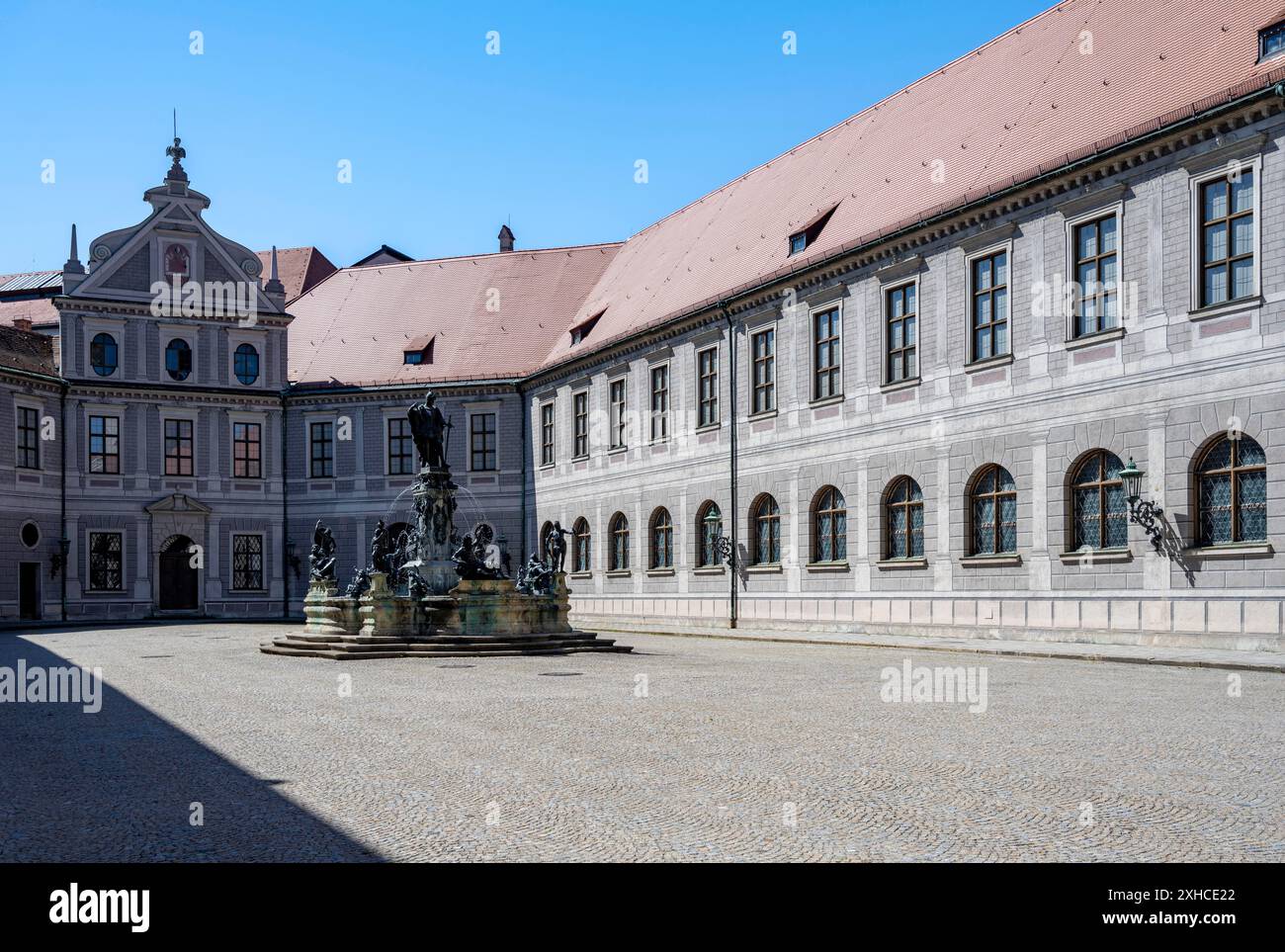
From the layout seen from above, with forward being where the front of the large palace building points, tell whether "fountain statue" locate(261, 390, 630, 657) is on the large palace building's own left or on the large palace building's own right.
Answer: on the large palace building's own right
